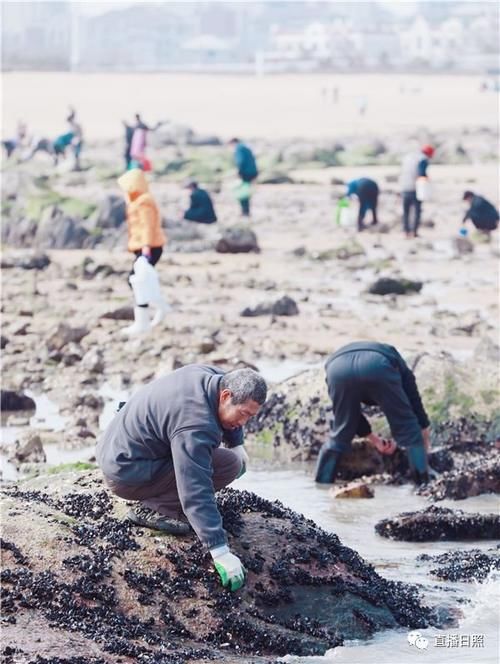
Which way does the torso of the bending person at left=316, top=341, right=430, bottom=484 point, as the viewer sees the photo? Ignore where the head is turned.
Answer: away from the camera

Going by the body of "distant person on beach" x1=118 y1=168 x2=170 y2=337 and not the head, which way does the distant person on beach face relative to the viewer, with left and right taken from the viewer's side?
facing to the left of the viewer

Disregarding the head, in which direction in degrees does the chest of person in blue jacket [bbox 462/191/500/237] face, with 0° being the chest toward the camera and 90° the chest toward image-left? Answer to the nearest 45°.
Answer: approximately 90°

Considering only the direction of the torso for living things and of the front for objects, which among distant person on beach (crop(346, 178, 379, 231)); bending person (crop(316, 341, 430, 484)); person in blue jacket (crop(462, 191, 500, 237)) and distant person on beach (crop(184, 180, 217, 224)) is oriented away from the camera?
the bending person

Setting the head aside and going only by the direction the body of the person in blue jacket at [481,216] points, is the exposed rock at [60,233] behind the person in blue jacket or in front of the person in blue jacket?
in front

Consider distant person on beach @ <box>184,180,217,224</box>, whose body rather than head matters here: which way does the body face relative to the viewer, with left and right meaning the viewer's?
facing to the left of the viewer

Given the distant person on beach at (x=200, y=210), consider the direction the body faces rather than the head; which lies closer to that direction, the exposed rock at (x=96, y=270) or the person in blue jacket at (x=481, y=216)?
the exposed rock

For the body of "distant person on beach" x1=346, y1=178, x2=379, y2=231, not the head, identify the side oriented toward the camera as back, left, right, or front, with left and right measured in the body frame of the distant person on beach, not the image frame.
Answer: left

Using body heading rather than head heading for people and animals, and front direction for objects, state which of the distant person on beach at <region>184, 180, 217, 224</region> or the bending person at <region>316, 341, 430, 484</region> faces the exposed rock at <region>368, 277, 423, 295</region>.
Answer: the bending person
